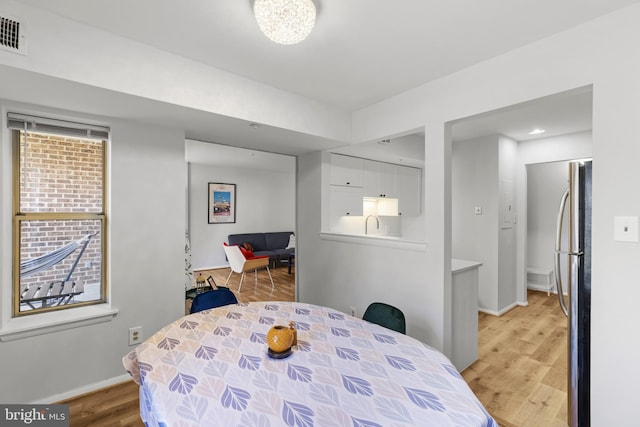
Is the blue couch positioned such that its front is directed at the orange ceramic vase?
yes

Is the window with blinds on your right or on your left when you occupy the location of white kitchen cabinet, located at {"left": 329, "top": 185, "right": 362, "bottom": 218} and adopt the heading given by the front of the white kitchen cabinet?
on your right

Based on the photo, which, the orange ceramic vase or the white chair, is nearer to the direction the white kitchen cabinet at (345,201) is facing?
the orange ceramic vase

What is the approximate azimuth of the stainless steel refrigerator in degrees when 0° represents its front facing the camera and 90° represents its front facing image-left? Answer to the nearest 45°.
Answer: approximately 90°

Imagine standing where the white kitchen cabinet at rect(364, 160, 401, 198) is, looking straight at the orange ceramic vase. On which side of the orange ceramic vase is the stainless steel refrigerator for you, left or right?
left

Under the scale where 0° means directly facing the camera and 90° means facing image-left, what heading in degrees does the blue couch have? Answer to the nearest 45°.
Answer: approximately 0°

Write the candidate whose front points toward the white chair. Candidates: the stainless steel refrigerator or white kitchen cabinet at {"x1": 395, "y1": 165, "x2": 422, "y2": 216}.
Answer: the stainless steel refrigerator

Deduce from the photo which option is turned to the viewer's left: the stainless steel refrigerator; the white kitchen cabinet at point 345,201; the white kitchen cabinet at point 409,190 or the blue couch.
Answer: the stainless steel refrigerator

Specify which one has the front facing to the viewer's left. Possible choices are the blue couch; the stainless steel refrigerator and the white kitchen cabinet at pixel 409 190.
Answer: the stainless steel refrigerator

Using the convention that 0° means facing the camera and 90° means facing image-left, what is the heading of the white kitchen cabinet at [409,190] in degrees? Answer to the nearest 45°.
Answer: approximately 315°

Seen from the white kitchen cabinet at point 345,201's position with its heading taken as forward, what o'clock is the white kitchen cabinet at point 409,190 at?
the white kitchen cabinet at point 409,190 is roughly at 9 o'clock from the white kitchen cabinet at point 345,201.

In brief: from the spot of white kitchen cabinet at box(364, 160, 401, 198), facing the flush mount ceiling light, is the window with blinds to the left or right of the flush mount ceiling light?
right
